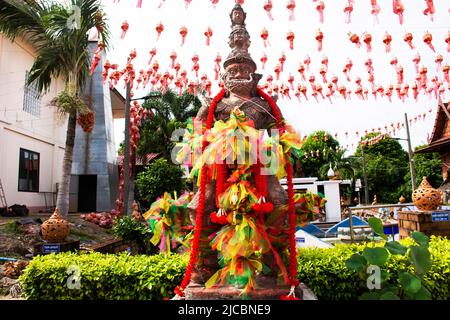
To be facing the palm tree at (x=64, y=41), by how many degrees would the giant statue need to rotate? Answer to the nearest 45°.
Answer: approximately 135° to its right

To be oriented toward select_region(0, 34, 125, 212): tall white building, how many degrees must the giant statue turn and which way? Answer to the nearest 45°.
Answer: approximately 135° to its right

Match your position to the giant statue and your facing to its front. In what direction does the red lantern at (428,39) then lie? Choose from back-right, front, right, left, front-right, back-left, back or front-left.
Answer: back-left

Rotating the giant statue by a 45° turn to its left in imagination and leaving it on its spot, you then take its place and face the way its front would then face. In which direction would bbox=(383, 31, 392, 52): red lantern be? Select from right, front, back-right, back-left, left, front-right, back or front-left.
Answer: left

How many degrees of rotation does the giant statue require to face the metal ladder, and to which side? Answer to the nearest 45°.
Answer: approximately 135° to its right

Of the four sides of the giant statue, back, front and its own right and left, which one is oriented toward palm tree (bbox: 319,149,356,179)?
back

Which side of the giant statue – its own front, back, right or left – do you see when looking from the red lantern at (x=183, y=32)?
back

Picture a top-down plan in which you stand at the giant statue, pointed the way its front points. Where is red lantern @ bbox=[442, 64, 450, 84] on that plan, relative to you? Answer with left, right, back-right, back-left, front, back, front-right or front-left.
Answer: back-left

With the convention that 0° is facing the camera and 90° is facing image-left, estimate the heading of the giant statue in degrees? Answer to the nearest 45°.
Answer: approximately 0°

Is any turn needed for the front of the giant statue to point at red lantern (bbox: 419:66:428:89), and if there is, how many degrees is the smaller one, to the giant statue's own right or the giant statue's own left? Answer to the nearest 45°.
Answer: approximately 135° to the giant statue's own left

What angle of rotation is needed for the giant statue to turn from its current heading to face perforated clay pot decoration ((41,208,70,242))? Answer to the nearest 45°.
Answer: approximately 135° to its right

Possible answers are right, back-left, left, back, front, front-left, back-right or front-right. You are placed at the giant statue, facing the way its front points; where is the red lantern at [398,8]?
back-left

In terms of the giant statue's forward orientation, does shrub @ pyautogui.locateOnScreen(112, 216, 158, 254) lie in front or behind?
behind
